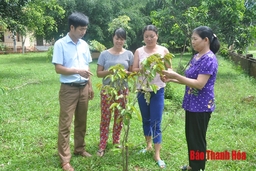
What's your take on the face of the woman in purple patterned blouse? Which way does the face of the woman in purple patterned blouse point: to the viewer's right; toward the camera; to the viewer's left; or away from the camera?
to the viewer's left

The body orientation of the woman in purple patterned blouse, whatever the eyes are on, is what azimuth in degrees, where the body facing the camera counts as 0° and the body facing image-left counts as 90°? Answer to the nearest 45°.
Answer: approximately 90°
